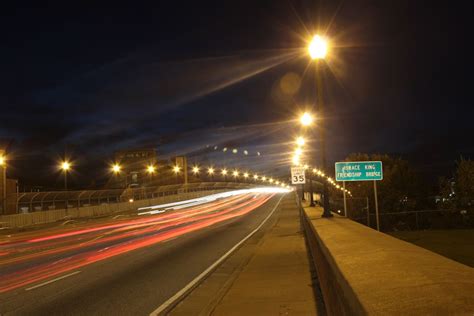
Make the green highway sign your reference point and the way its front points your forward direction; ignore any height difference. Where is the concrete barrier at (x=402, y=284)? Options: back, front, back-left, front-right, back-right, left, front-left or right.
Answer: front
